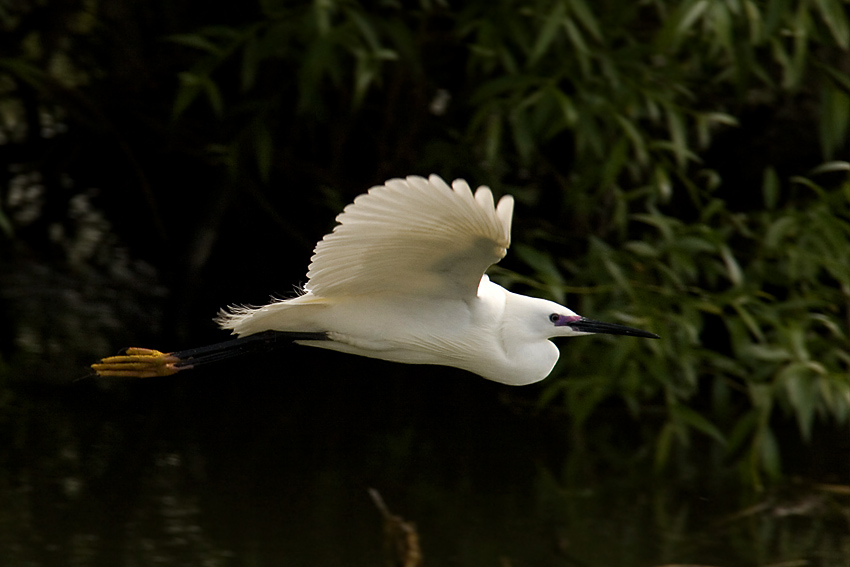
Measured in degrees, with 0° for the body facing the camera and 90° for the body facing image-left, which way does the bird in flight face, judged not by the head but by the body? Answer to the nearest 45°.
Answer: approximately 270°
